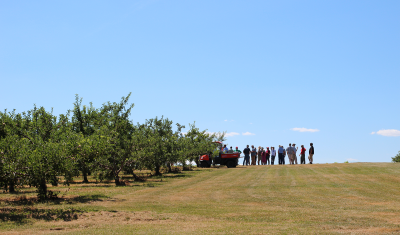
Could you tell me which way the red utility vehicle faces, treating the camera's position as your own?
facing to the left of the viewer

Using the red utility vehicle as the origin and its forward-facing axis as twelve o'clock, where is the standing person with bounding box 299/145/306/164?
The standing person is roughly at 7 o'clock from the red utility vehicle.

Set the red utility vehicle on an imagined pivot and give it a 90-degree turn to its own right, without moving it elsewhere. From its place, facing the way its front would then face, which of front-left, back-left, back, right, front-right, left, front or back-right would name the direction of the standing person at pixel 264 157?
right
